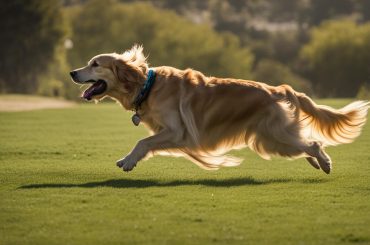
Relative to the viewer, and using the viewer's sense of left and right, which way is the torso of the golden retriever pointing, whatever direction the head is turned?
facing to the left of the viewer
